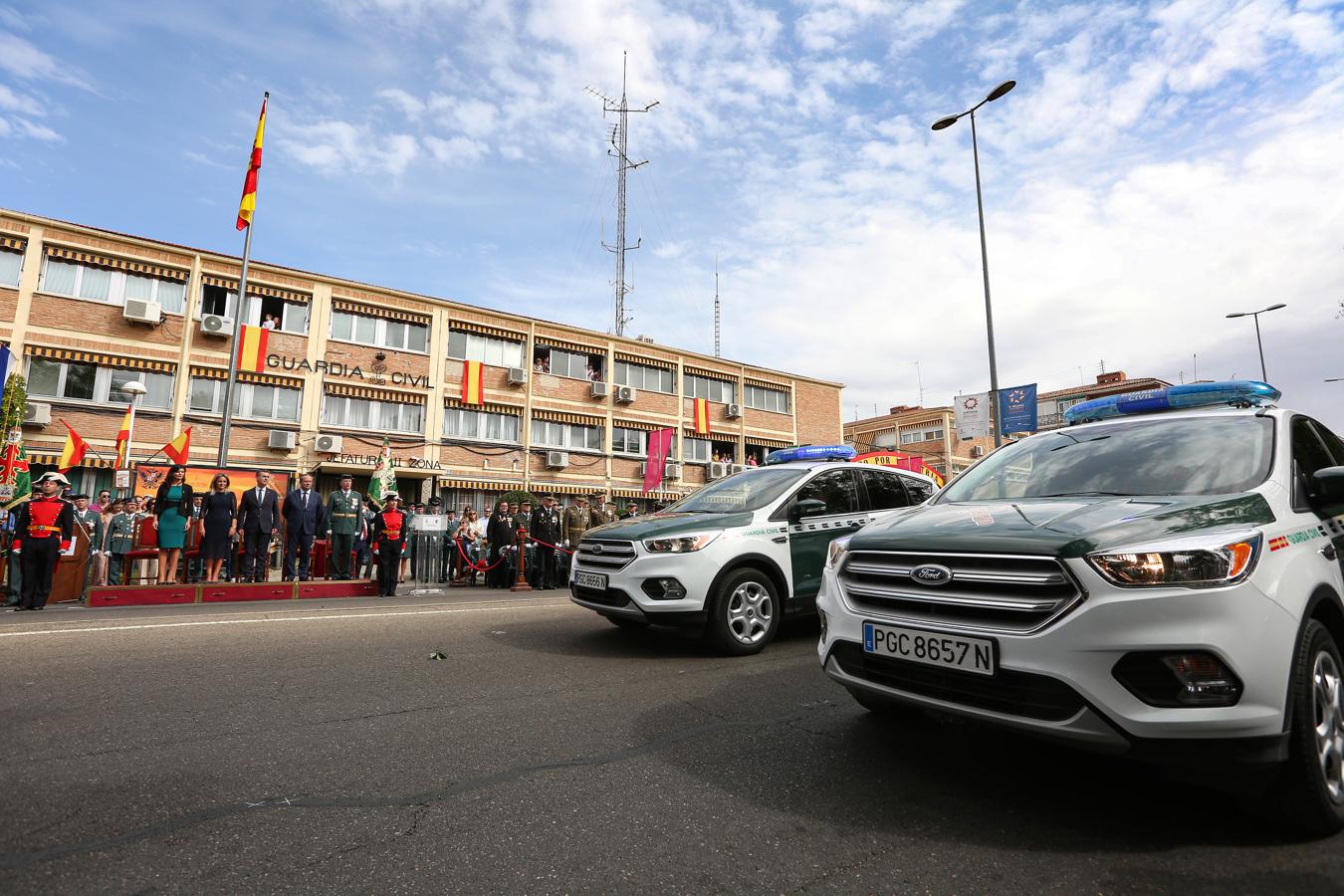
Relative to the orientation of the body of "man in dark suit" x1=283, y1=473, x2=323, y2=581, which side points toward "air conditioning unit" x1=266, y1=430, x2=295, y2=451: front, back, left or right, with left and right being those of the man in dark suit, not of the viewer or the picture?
back

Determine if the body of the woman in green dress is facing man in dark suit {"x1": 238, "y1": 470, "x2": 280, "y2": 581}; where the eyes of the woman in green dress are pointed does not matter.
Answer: no

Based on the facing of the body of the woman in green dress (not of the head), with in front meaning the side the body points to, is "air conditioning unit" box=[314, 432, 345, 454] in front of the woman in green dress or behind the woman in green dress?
behind

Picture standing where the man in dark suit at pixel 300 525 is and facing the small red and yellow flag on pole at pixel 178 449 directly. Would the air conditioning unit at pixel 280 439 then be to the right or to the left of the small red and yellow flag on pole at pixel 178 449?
right

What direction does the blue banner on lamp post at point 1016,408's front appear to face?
toward the camera

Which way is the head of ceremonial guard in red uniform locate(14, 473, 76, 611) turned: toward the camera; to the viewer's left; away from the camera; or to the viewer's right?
toward the camera

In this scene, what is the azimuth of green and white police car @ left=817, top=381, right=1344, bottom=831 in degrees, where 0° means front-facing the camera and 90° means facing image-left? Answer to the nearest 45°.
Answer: approximately 45°

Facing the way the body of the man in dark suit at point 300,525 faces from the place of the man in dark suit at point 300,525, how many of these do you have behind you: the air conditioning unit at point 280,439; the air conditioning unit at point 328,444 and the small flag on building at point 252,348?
3

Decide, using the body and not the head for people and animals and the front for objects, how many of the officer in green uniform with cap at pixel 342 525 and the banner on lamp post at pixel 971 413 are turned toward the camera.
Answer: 2

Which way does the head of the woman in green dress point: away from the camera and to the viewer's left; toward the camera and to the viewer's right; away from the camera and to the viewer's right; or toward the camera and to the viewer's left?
toward the camera and to the viewer's right

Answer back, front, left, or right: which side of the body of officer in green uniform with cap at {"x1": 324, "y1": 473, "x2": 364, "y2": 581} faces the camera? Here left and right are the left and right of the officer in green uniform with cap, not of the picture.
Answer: front

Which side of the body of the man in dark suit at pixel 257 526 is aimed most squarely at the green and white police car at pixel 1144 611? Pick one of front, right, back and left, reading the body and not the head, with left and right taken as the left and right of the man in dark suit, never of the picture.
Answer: front

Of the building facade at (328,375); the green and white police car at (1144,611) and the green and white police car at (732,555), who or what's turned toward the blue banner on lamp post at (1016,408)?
the building facade

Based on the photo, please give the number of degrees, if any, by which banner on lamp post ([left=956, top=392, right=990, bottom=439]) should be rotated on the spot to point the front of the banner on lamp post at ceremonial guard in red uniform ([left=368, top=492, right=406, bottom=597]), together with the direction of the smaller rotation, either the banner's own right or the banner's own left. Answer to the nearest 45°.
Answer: approximately 45° to the banner's own right

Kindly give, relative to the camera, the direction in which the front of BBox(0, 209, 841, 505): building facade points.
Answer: facing the viewer and to the right of the viewer

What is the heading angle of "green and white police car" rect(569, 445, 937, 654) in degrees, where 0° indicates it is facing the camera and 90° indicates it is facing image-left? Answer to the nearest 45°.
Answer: approximately 45°

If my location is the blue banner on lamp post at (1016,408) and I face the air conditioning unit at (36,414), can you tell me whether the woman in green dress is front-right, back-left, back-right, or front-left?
front-left

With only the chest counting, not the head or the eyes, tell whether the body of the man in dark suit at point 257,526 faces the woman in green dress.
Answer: no

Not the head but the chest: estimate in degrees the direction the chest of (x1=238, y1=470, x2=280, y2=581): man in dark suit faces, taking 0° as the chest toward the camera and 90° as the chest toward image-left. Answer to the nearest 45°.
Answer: approximately 0°

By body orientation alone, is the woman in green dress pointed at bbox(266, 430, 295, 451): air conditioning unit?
no

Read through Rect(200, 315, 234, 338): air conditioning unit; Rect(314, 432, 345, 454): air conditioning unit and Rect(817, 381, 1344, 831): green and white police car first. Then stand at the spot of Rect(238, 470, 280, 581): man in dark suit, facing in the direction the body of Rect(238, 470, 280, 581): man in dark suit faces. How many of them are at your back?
2
